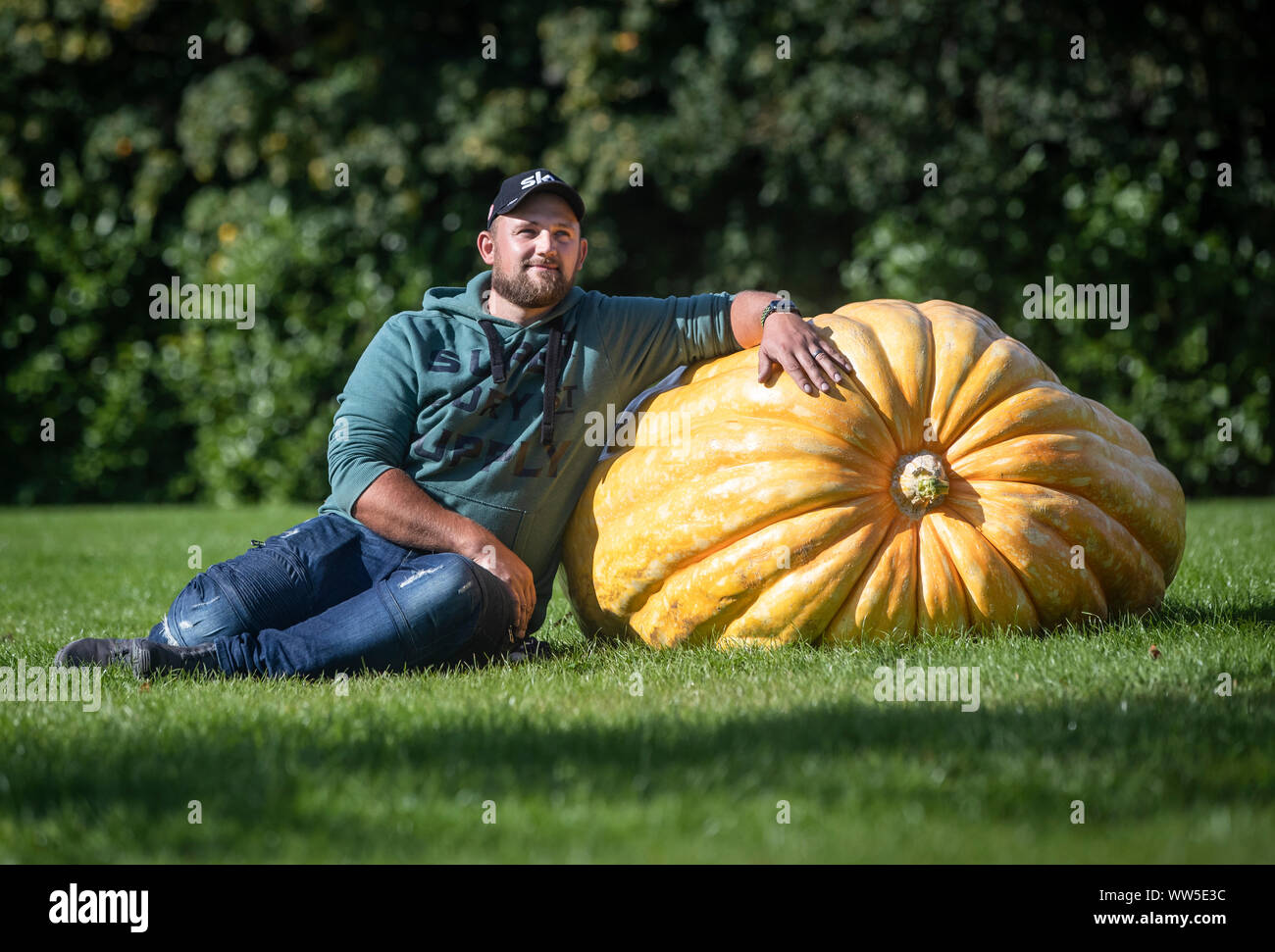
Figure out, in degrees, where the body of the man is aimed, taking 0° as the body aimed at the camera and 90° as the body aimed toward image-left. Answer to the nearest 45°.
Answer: approximately 0°
